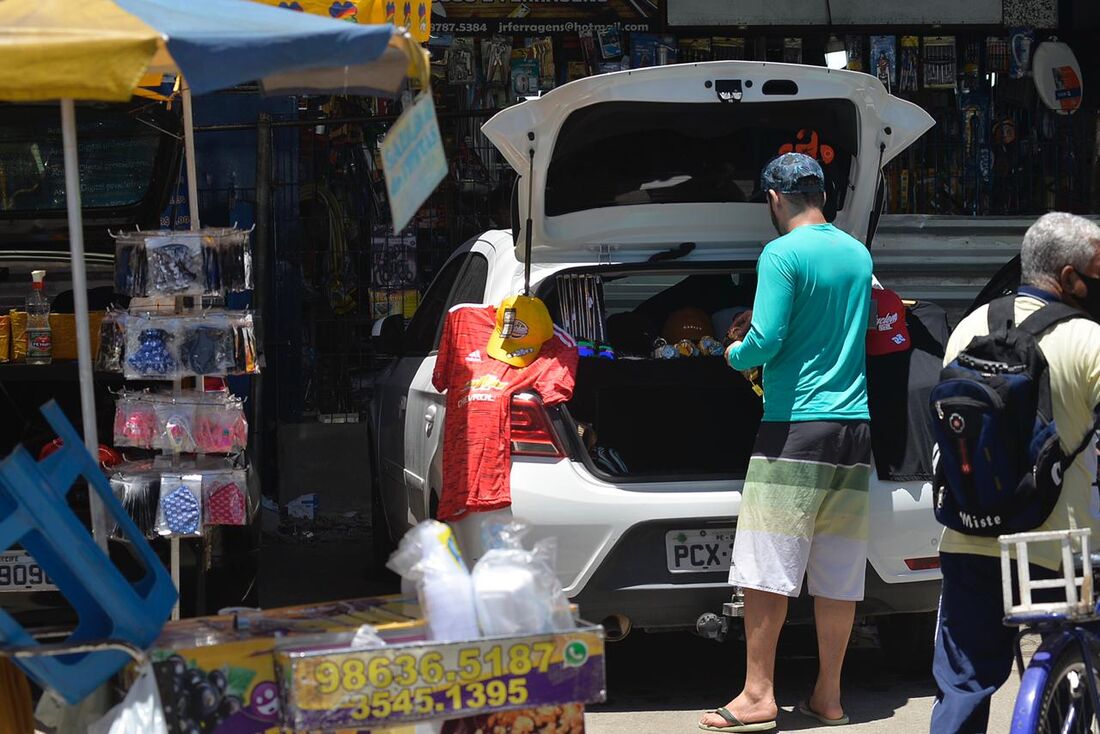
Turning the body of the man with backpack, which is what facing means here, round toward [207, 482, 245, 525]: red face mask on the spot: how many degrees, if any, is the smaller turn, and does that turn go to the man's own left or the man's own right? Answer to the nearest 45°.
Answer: approximately 135° to the man's own left

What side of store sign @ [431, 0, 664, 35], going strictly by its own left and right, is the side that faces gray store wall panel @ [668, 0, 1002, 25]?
left

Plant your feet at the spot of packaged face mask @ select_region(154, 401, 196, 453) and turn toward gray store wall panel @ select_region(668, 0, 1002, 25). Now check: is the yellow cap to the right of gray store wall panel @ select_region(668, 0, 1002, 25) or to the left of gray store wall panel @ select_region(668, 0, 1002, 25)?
right

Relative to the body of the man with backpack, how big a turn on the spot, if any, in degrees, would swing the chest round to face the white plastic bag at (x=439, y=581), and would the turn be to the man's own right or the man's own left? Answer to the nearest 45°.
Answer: approximately 180°

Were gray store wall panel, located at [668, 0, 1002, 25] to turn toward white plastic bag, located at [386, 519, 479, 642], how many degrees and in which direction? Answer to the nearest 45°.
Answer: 0° — it already faces it

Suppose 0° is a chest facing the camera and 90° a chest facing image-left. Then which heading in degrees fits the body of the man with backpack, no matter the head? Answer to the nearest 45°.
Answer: approximately 225°

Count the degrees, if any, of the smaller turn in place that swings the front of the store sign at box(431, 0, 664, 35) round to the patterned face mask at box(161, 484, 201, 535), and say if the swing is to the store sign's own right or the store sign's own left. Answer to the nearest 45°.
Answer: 0° — it already faces it

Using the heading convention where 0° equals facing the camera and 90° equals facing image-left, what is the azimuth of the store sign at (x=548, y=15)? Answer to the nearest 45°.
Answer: approximately 0°

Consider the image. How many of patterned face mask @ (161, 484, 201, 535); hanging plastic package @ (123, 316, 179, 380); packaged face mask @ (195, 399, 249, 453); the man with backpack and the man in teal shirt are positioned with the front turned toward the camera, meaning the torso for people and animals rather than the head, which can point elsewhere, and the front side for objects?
3

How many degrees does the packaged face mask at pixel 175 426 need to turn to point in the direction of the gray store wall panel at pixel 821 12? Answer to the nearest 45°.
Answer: approximately 135° to its left

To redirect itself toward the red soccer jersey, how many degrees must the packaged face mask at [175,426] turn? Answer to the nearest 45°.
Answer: approximately 90° to its left

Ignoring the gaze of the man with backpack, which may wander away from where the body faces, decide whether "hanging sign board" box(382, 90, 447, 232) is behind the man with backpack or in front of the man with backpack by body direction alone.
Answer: behind

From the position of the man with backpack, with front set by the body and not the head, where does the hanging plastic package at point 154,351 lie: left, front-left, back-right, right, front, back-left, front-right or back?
back-left
